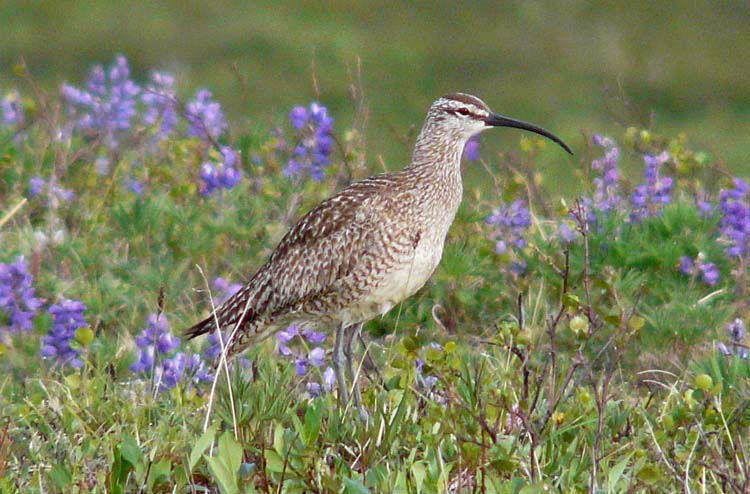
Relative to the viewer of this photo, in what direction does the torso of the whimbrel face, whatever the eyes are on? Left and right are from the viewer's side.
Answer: facing to the right of the viewer

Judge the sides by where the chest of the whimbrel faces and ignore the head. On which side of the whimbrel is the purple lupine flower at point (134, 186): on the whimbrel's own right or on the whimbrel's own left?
on the whimbrel's own left

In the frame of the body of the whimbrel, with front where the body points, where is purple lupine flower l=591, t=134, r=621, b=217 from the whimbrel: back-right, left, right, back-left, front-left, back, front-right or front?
front-left

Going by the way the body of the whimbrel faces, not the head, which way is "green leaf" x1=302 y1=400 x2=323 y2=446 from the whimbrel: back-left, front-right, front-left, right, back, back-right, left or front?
right

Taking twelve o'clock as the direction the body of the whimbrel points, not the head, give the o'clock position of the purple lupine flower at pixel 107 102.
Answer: The purple lupine flower is roughly at 8 o'clock from the whimbrel.

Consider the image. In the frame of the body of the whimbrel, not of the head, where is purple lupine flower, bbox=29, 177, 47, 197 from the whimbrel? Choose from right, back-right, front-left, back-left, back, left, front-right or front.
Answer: back-left

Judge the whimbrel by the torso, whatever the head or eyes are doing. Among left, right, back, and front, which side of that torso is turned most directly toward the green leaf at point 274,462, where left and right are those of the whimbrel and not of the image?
right

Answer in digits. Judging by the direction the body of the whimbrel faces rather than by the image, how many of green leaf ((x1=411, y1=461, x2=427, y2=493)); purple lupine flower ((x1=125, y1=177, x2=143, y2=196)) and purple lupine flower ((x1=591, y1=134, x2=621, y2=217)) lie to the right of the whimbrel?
1

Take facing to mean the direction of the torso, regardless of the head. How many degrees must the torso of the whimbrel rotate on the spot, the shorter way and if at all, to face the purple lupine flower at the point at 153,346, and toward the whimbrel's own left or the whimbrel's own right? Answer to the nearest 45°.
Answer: approximately 135° to the whimbrel's own right

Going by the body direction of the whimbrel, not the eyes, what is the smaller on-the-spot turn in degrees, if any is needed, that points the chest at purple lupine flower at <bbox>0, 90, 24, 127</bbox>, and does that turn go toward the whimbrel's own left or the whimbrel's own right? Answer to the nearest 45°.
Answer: approximately 135° to the whimbrel's own left

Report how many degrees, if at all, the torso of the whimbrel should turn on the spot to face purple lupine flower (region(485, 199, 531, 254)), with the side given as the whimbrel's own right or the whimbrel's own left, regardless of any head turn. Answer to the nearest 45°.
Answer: approximately 45° to the whimbrel's own left
